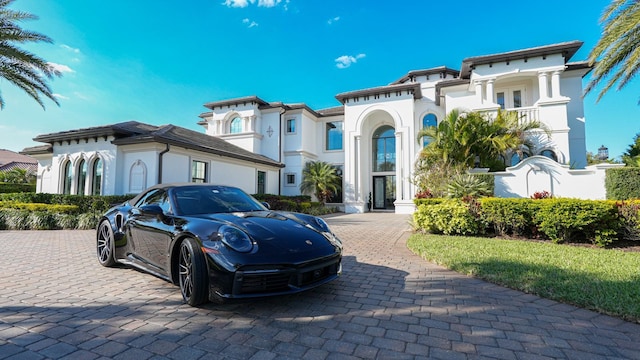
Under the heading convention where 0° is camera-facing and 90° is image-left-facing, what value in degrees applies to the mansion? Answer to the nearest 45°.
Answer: approximately 45°

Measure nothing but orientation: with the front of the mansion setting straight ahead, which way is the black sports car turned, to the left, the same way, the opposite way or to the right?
to the left

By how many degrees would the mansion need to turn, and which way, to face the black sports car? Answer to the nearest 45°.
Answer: approximately 45° to its left

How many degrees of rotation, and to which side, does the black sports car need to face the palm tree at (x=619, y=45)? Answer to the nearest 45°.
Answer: approximately 45° to its left

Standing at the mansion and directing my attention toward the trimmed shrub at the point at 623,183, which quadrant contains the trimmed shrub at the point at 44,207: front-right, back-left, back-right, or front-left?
back-right

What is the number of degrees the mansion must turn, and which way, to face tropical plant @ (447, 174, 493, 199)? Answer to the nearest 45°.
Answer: approximately 90° to its left

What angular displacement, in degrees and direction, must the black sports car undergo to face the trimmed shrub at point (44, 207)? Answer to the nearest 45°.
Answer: approximately 180°

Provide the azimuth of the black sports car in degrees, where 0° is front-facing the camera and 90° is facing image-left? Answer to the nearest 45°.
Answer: approximately 315°

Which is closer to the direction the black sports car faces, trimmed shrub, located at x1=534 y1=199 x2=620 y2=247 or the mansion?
the trimmed shrub

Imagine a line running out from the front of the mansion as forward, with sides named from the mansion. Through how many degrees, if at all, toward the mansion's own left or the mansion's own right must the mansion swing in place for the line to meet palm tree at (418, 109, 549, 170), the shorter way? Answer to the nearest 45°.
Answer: approximately 90° to the mansion's own left

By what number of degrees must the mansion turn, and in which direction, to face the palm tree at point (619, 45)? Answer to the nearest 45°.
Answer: approximately 90° to its left

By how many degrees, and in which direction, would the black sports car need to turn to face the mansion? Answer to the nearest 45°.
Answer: approximately 90° to its left
